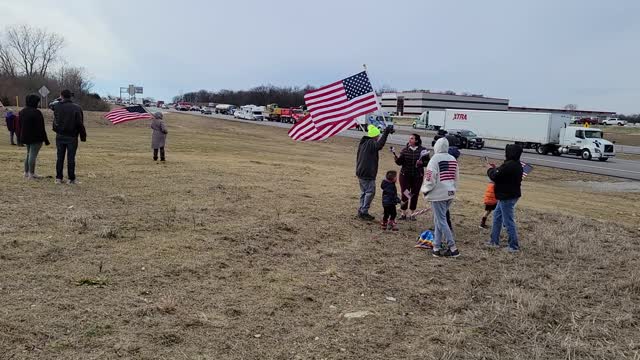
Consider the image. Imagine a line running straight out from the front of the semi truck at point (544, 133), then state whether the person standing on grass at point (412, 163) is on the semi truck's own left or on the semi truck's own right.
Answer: on the semi truck's own right

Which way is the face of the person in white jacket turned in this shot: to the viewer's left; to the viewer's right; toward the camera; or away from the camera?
away from the camera

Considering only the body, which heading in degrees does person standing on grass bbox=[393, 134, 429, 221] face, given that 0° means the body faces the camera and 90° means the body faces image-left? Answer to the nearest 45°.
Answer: approximately 45°

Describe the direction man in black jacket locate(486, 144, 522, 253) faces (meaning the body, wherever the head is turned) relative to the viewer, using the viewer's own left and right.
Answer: facing away from the viewer and to the left of the viewer

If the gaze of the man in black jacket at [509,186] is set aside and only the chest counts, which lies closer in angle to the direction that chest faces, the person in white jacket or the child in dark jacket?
the child in dark jacket

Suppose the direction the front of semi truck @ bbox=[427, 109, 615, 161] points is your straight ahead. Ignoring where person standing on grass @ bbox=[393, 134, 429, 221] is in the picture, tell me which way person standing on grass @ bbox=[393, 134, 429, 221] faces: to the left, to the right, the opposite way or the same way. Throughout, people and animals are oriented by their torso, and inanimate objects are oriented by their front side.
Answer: to the right
